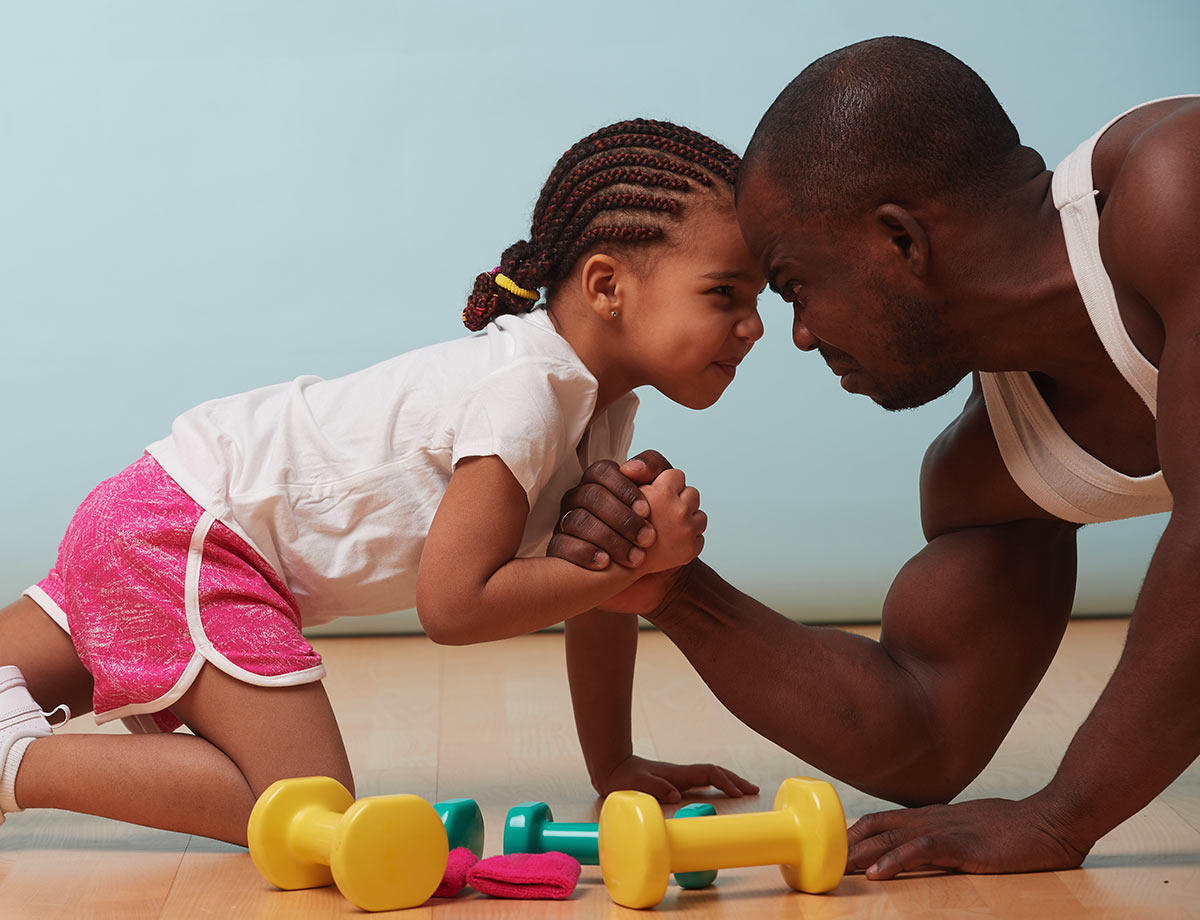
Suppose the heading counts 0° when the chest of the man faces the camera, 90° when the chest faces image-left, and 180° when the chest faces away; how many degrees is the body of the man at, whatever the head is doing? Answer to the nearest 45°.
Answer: approximately 90°

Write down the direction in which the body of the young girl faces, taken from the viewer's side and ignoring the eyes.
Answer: to the viewer's right

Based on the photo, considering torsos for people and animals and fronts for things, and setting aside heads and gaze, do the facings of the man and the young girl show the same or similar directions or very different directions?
very different directions

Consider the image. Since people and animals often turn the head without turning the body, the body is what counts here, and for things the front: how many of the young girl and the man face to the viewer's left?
1
